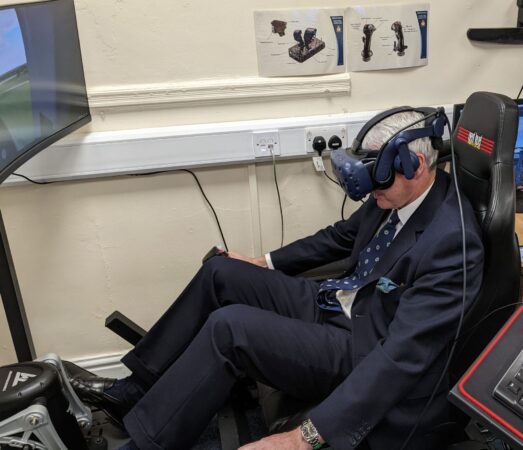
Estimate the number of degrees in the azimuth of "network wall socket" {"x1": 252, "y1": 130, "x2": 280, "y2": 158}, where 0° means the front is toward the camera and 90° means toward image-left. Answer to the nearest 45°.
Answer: approximately 0°

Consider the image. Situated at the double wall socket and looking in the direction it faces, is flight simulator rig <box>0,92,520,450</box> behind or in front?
in front

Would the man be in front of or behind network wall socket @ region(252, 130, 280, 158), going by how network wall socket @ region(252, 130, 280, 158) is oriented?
in front

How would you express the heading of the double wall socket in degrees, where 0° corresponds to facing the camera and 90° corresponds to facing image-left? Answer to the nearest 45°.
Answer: approximately 0°

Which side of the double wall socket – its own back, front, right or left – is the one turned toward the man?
front

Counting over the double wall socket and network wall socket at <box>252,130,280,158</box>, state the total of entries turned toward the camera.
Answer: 2
